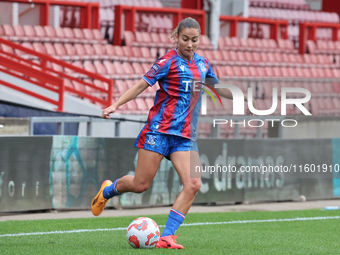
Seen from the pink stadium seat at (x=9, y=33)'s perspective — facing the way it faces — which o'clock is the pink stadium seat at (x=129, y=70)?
the pink stadium seat at (x=129, y=70) is roughly at 10 o'clock from the pink stadium seat at (x=9, y=33).

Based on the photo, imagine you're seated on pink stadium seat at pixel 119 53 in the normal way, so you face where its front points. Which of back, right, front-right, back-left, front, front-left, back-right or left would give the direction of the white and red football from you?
front-right

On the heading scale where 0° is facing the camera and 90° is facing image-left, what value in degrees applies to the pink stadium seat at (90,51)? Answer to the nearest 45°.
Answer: approximately 315°

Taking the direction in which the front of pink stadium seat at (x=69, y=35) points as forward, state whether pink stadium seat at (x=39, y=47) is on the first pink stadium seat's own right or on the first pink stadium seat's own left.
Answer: on the first pink stadium seat's own right

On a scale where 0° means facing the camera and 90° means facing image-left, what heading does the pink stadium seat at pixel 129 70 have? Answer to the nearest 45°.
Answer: approximately 315°

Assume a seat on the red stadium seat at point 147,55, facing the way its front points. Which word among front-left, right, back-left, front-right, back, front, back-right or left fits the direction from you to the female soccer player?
front-right

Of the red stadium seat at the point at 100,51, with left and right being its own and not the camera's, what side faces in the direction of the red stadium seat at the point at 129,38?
left

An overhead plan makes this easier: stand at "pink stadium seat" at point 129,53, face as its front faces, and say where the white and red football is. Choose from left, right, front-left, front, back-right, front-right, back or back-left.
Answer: front-right

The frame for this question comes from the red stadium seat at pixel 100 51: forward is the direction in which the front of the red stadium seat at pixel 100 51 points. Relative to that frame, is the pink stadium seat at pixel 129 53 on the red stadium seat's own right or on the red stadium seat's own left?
on the red stadium seat's own left

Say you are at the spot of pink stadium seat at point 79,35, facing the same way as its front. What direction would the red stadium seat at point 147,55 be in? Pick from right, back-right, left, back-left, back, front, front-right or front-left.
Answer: front-left
